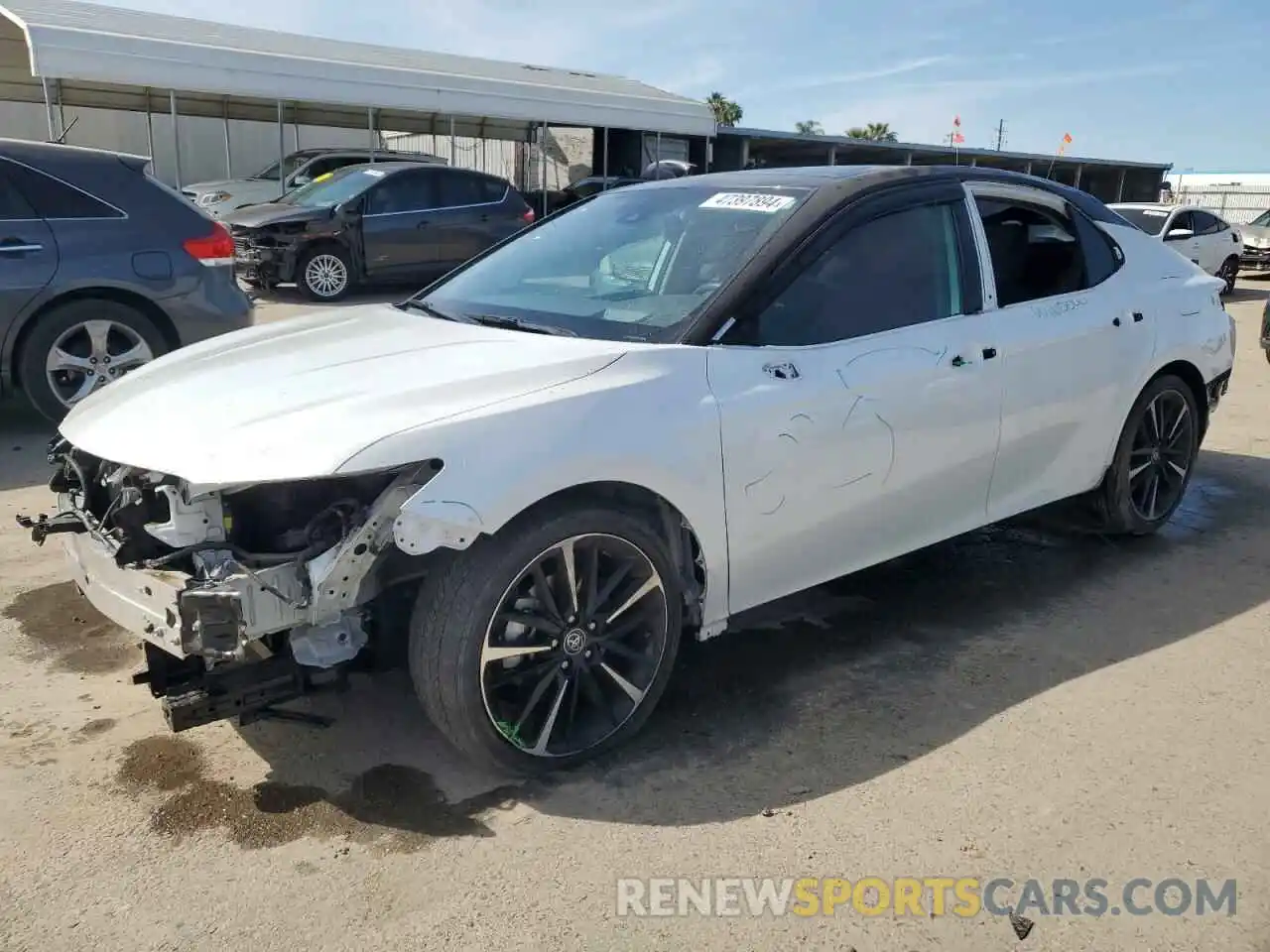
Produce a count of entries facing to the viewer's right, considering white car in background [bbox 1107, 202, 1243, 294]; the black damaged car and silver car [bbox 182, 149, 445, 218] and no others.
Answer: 0

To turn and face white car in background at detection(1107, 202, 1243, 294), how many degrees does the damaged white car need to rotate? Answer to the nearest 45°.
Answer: approximately 180°

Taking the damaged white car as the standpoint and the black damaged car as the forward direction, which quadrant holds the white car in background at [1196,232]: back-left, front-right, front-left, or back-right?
front-right

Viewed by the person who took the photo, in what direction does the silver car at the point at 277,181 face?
facing the viewer and to the left of the viewer

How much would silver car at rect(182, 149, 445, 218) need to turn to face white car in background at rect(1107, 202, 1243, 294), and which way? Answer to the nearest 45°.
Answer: approximately 135° to its left

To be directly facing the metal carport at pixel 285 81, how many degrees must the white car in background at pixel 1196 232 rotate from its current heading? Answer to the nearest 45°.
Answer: approximately 45° to its right

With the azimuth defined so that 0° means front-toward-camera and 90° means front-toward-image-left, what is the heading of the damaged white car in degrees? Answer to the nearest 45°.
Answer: approximately 45°

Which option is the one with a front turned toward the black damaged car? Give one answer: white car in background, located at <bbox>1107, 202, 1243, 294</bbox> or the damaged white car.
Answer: the white car in background

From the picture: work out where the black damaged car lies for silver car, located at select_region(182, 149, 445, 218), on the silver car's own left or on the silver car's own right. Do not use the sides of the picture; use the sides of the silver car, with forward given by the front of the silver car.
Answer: on the silver car's own left

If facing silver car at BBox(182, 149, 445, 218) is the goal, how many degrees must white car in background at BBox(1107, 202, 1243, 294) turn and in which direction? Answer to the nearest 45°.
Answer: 0° — it already faces it

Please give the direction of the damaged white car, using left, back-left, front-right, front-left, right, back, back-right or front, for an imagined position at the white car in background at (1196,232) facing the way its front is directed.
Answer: front-left

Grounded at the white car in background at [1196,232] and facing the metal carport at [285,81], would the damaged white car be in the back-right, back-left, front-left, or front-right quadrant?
front-left

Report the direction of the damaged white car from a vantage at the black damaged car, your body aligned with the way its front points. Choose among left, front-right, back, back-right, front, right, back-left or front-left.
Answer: front-left

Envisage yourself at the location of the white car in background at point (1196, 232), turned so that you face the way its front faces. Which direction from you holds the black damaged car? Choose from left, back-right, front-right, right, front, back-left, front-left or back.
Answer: front
